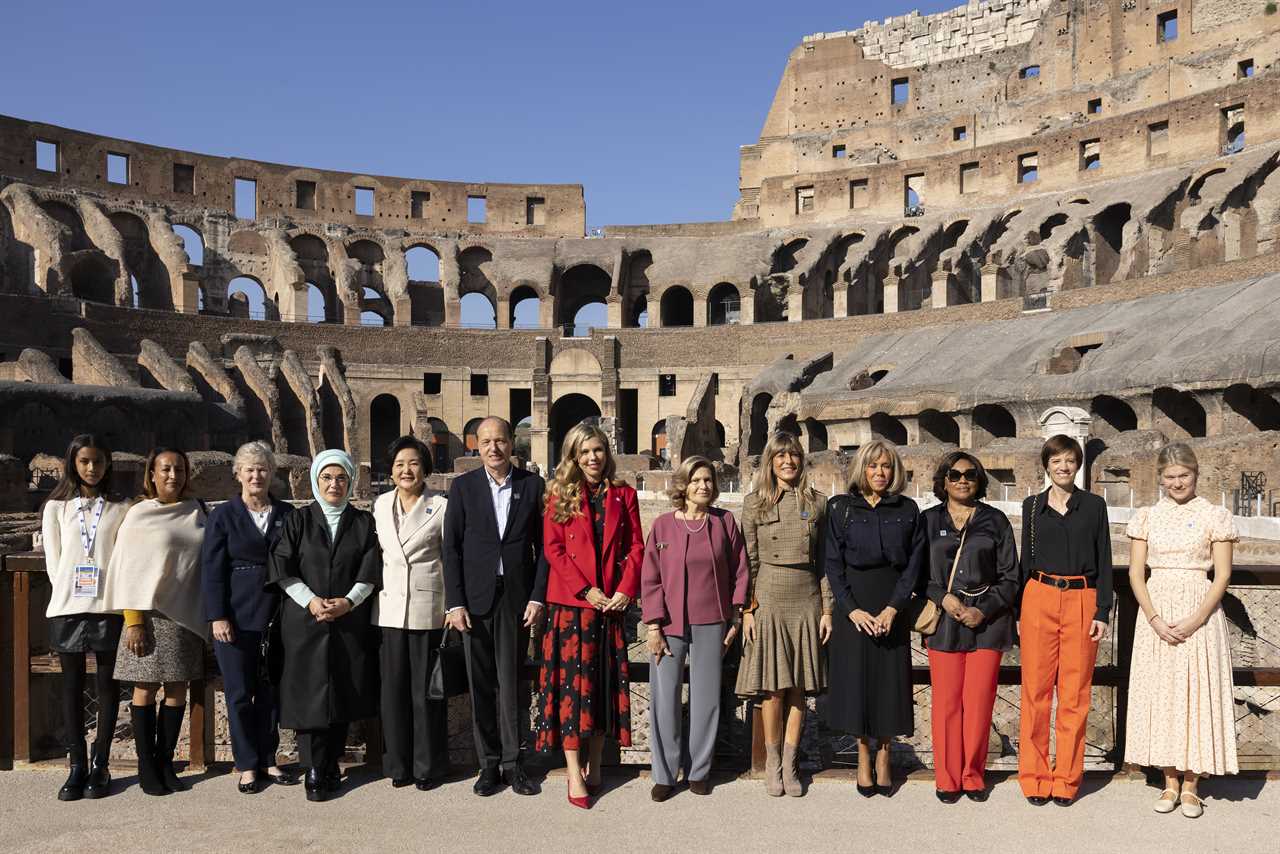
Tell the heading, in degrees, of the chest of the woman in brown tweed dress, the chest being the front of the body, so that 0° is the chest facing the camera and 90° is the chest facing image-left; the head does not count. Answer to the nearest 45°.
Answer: approximately 0°

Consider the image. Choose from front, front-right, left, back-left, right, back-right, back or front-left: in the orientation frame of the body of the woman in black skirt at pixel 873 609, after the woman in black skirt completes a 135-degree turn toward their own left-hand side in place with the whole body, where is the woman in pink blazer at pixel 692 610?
back-left

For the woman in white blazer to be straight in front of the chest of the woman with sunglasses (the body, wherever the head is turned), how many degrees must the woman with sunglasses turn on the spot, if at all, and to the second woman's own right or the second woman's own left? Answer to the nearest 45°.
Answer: approximately 90° to the second woman's own right

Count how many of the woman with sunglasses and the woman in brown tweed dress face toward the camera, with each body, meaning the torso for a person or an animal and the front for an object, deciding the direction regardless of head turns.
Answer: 2

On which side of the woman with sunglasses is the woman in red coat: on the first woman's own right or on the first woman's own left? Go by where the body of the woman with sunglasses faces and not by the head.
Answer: on the first woman's own right

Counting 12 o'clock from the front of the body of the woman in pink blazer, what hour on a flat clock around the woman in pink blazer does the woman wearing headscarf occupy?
The woman wearing headscarf is roughly at 3 o'clock from the woman in pink blazer.

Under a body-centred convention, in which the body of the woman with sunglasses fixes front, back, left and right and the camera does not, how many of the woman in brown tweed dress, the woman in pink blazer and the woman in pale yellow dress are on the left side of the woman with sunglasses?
1
